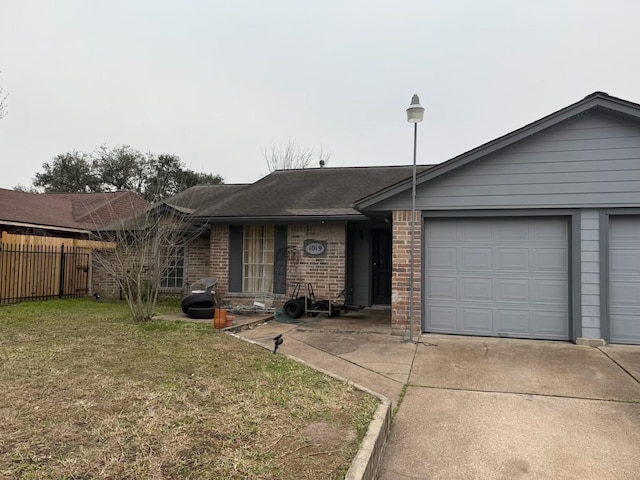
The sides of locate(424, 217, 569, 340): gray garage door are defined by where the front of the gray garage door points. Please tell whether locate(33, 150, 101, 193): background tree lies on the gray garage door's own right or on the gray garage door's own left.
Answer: on the gray garage door's own right

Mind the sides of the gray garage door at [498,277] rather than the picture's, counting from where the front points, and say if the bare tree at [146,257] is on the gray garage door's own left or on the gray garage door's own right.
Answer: on the gray garage door's own right

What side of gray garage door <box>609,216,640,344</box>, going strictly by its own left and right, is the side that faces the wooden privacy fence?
right

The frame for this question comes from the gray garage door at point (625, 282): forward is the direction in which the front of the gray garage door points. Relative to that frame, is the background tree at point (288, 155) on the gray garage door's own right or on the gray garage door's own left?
on the gray garage door's own right

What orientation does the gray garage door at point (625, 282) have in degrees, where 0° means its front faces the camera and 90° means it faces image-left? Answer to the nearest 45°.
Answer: approximately 0°

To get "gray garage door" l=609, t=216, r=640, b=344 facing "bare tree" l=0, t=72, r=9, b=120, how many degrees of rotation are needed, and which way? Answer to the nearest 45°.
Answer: approximately 90° to its right

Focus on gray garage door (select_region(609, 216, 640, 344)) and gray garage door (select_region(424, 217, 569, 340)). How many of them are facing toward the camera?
2

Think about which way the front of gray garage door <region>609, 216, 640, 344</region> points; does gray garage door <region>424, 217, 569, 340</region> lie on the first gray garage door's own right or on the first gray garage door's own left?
on the first gray garage door's own right

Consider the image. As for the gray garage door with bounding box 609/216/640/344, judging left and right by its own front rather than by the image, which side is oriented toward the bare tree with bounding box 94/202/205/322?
right

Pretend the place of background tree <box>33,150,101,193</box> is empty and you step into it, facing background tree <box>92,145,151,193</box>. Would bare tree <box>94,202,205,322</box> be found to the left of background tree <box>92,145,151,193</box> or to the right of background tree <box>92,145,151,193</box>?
right

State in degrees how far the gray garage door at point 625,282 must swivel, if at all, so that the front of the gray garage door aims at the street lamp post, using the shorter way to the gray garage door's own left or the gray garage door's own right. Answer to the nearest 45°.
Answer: approximately 45° to the gray garage door's own right

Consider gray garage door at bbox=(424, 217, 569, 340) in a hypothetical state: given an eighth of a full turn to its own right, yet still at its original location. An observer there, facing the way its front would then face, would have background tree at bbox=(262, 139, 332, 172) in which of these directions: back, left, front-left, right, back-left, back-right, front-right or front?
right
